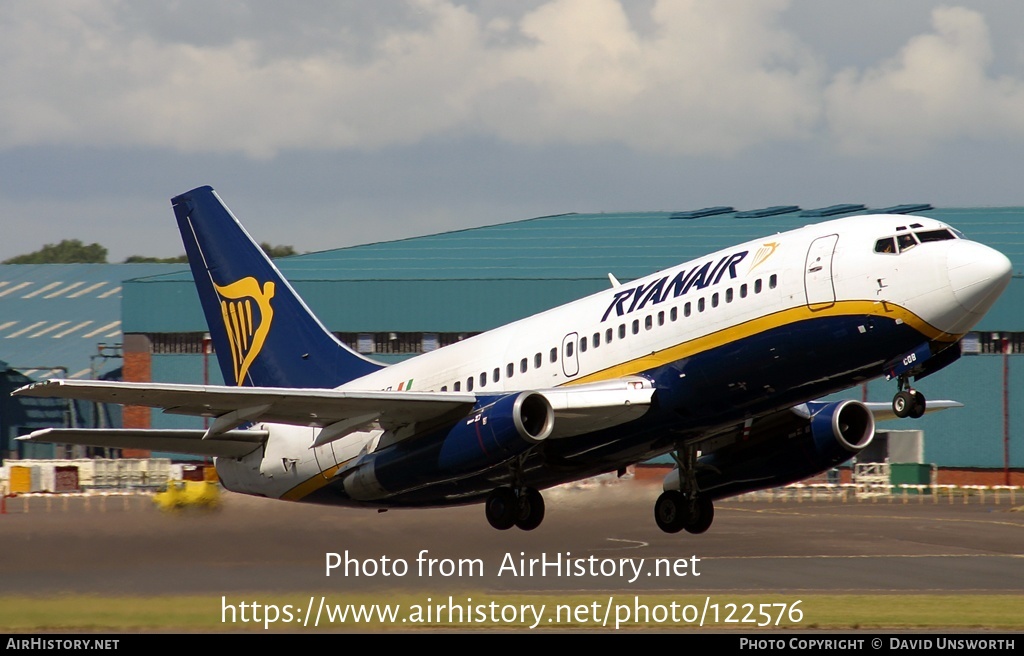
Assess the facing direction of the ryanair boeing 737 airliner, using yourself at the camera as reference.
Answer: facing the viewer and to the right of the viewer
